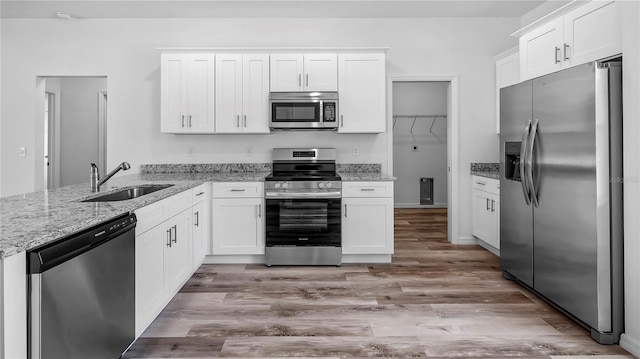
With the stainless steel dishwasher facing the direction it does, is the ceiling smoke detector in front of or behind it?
behind

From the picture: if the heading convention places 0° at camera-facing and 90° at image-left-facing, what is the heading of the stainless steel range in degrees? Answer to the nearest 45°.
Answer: approximately 0°

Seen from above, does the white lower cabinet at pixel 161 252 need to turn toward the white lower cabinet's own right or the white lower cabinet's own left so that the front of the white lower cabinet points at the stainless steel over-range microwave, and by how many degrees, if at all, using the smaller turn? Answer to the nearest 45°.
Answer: approximately 90° to the white lower cabinet's own left

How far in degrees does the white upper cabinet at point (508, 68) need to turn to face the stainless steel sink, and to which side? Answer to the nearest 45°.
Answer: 0° — it already faces it

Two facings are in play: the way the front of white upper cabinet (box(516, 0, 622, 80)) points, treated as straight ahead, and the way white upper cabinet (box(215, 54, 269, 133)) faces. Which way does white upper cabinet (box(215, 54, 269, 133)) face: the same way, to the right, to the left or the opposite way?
to the left

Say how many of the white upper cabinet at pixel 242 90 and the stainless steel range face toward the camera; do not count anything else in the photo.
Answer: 2

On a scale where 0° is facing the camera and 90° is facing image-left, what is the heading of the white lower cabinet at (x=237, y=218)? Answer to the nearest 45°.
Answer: approximately 0°

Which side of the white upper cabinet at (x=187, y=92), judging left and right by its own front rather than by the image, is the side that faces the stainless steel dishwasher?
front

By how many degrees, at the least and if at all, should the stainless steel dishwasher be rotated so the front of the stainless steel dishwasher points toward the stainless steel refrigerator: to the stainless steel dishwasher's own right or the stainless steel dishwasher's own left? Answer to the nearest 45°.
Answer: approximately 45° to the stainless steel dishwasher's own left
